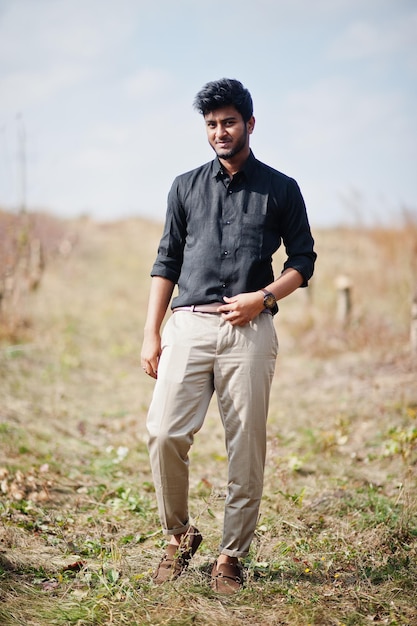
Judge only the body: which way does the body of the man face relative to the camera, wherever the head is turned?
toward the camera

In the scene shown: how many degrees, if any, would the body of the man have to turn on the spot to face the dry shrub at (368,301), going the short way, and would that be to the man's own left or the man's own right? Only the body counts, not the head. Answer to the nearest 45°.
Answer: approximately 180°

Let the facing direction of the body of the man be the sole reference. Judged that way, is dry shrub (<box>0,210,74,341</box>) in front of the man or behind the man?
behind

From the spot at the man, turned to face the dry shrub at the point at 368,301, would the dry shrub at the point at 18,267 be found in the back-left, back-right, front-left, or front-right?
front-left

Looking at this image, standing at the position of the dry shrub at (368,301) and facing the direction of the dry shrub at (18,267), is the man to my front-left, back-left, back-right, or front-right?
front-left
